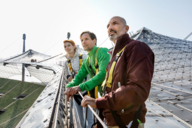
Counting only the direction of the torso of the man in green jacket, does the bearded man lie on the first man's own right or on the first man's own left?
on the first man's own left
